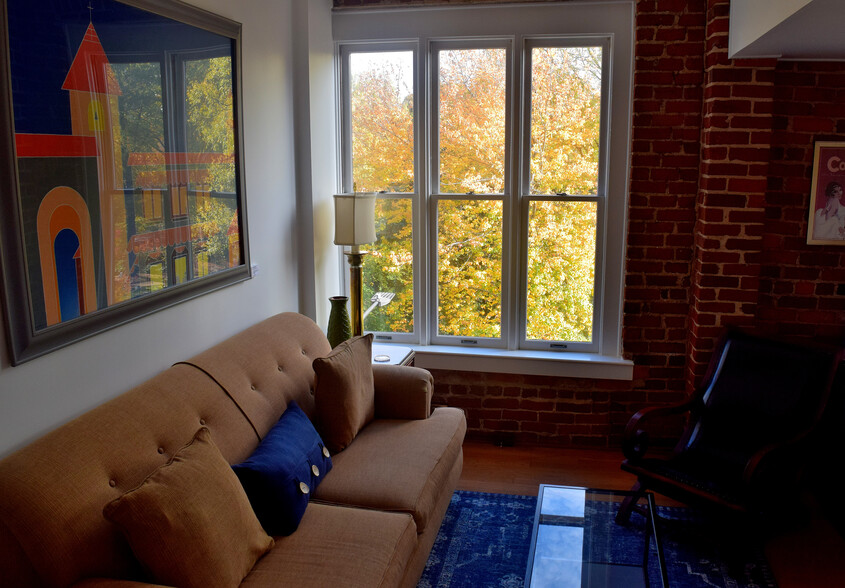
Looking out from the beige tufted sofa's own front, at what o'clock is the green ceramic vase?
The green ceramic vase is roughly at 8 o'clock from the beige tufted sofa.

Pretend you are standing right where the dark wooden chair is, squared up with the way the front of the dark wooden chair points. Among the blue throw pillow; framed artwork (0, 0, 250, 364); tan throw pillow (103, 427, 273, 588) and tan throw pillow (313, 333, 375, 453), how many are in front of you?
4

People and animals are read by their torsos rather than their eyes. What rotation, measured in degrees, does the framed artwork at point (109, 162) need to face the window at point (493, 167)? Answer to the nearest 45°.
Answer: approximately 90° to its left

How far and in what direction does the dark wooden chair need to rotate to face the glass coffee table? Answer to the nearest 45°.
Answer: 0° — it already faces it

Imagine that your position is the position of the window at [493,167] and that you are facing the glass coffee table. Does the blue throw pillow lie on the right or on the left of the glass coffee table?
right

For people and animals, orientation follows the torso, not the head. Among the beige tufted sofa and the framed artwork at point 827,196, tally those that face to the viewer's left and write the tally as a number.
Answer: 0

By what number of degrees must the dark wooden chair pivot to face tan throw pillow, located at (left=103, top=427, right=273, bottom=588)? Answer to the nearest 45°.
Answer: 0° — it already faces it

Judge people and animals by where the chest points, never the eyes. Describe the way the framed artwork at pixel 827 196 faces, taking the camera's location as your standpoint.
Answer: facing the viewer

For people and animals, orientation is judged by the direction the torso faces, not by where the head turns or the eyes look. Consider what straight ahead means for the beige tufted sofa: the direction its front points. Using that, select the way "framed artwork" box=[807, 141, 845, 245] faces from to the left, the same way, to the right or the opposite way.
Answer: to the right

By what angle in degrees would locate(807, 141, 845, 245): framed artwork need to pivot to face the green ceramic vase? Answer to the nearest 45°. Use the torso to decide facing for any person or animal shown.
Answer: approximately 45° to its right

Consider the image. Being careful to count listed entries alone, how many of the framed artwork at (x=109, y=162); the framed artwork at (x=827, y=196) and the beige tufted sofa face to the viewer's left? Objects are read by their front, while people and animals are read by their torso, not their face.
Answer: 0

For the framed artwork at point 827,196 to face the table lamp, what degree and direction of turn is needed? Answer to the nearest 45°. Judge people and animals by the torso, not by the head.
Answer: approximately 45° to its right

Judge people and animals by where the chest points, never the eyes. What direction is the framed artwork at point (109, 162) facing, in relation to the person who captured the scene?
facing the viewer and to the right of the viewer

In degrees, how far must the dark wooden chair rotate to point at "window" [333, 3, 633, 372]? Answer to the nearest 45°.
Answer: approximately 45° to its right

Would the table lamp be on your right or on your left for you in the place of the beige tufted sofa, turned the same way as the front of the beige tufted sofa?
on your left

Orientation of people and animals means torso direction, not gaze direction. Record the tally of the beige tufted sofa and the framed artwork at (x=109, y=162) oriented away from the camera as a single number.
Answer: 0
